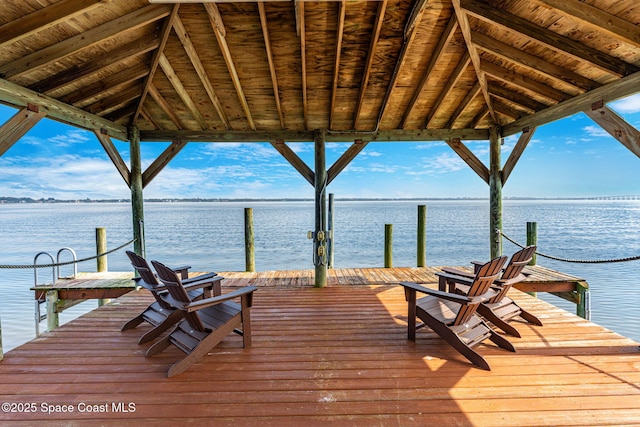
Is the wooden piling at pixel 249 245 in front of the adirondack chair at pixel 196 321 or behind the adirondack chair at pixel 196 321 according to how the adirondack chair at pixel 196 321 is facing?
in front

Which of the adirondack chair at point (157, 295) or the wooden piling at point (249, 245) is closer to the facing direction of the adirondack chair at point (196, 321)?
the wooden piling

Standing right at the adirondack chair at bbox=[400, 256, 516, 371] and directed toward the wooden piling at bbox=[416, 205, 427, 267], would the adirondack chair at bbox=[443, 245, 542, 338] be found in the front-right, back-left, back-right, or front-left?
front-right

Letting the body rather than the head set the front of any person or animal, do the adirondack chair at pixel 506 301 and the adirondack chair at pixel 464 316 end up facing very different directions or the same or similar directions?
same or similar directions

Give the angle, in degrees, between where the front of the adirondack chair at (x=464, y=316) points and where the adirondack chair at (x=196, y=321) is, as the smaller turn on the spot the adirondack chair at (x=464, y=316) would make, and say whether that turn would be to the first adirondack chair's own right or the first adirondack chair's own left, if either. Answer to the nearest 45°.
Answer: approximately 90° to the first adirondack chair's own left

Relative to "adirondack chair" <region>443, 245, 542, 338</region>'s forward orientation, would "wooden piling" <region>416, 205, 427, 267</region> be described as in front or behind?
in front

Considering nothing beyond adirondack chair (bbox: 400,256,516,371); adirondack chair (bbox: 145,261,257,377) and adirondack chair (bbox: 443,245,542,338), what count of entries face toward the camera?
0

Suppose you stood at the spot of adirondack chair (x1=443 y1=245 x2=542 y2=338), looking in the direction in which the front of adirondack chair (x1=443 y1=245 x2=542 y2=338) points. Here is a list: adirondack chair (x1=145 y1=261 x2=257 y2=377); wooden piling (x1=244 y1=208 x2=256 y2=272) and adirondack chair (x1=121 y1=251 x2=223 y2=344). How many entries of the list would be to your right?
0

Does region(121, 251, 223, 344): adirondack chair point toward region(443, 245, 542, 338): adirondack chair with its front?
no

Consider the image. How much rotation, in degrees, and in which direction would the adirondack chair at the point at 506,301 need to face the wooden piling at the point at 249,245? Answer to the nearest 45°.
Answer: approximately 45° to its left

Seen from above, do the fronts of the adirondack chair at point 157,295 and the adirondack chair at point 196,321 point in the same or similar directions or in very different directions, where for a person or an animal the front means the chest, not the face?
same or similar directions

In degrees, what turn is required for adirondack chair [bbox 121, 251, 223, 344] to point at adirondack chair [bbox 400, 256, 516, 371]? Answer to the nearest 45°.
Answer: approximately 90° to its right

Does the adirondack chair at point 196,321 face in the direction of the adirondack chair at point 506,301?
no

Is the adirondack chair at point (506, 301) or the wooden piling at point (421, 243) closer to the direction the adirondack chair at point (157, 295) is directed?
the wooden piling
